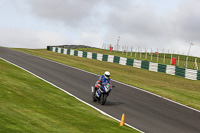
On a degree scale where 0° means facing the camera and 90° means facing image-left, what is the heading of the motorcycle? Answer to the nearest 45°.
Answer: approximately 315°

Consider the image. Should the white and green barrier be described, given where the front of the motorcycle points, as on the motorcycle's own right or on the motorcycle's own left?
on the motorcycle's own left
